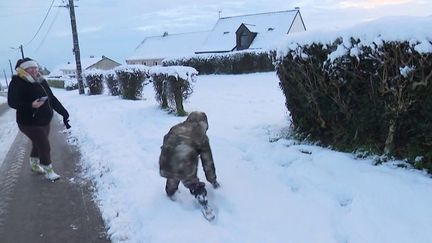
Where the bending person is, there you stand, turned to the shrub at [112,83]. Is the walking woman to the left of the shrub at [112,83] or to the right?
left

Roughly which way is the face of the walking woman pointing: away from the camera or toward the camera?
toward the camera

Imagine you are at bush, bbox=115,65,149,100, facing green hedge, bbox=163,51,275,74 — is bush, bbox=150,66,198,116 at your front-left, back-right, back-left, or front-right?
back-right

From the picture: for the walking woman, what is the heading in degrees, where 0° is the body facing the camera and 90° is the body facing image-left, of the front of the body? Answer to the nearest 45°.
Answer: approximately 315°

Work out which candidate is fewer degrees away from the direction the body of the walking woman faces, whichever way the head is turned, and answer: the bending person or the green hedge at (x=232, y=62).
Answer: the bending person

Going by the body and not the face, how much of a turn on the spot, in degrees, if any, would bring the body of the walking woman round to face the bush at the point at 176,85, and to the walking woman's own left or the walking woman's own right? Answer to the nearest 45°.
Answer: approximately 90° to the walking woman's own left

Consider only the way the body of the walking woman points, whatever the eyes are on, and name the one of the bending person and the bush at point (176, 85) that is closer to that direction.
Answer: the bending person

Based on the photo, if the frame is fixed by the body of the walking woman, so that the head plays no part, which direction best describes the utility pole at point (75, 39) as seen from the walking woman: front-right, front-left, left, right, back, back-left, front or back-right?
back-left

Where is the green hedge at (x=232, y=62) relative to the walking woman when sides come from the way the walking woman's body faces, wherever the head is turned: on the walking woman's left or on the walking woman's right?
on the walking woman's left
